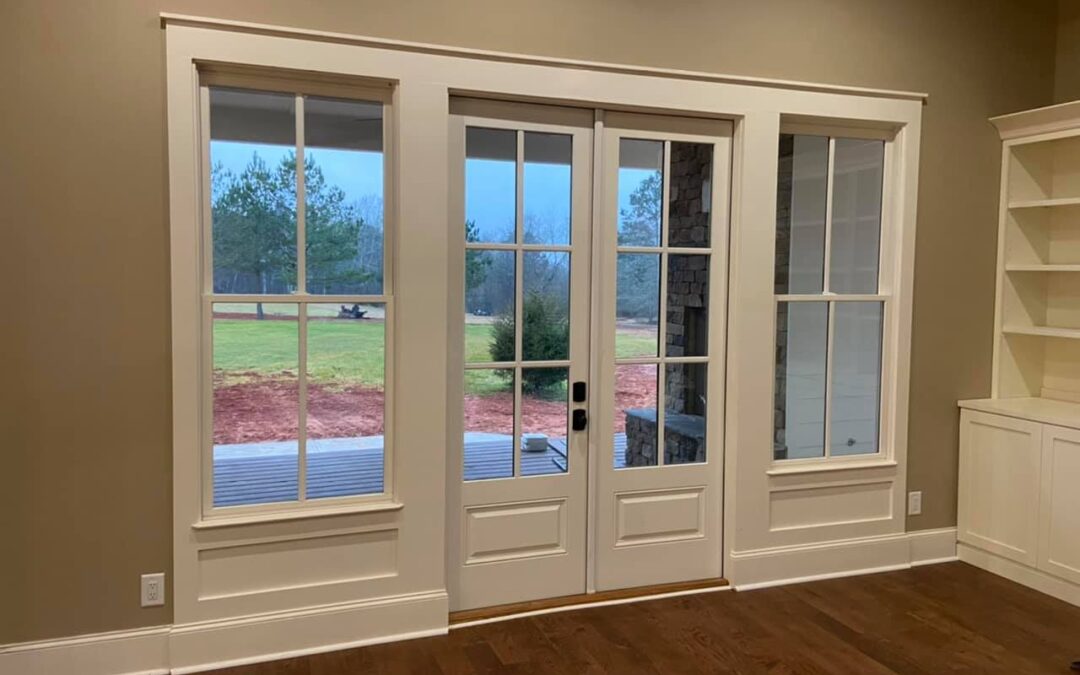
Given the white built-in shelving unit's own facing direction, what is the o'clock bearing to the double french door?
The double french door is roughly at 12 o'clock from the white built-in shelving unit.

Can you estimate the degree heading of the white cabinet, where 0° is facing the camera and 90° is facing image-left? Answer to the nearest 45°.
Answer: approximately 45°

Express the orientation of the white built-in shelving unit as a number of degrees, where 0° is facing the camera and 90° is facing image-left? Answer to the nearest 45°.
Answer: approximately 45°

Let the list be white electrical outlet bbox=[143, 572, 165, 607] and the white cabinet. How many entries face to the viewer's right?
0

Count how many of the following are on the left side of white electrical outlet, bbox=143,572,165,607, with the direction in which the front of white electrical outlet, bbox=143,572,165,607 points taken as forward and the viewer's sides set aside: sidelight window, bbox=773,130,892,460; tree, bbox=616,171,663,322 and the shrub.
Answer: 3

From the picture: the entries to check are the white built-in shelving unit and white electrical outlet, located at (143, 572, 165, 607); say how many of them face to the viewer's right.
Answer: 0

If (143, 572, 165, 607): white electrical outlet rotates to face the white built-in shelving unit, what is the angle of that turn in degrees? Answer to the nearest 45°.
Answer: approximately 90° to its left

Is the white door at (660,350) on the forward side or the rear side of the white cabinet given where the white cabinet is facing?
on the forward side

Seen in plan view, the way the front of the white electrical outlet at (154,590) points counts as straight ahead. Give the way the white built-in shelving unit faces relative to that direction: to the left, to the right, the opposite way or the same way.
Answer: to the right
